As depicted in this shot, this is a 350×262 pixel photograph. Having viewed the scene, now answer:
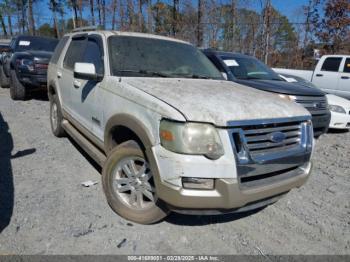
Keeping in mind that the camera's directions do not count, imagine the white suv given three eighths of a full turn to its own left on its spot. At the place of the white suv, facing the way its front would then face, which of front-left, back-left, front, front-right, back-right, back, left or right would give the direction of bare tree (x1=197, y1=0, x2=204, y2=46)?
front

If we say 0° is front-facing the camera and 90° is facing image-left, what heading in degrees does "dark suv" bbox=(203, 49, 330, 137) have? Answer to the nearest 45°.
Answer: approximately 315°

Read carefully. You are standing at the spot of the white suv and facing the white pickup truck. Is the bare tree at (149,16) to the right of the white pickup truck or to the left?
left

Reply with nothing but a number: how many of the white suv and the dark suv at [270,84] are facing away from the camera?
0

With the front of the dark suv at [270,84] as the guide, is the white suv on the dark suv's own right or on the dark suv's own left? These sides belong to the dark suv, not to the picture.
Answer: on the dark suv's own right

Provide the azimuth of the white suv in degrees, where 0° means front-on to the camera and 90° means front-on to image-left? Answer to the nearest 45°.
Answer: approximately 315°

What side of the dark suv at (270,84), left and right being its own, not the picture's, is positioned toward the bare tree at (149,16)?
back

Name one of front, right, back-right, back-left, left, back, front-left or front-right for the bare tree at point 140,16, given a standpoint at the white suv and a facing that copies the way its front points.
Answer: back-left

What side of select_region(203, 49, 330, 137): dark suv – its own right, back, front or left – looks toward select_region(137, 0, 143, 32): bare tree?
back

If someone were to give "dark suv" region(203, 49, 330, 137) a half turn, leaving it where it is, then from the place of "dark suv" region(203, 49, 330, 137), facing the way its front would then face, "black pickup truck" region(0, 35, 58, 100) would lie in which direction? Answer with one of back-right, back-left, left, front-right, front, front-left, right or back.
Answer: front-left

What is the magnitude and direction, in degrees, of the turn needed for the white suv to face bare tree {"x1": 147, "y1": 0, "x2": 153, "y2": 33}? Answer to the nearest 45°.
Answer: approximately 135° to its left

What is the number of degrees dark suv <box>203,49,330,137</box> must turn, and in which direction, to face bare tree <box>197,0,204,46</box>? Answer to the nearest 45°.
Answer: approximately 135° to its left
